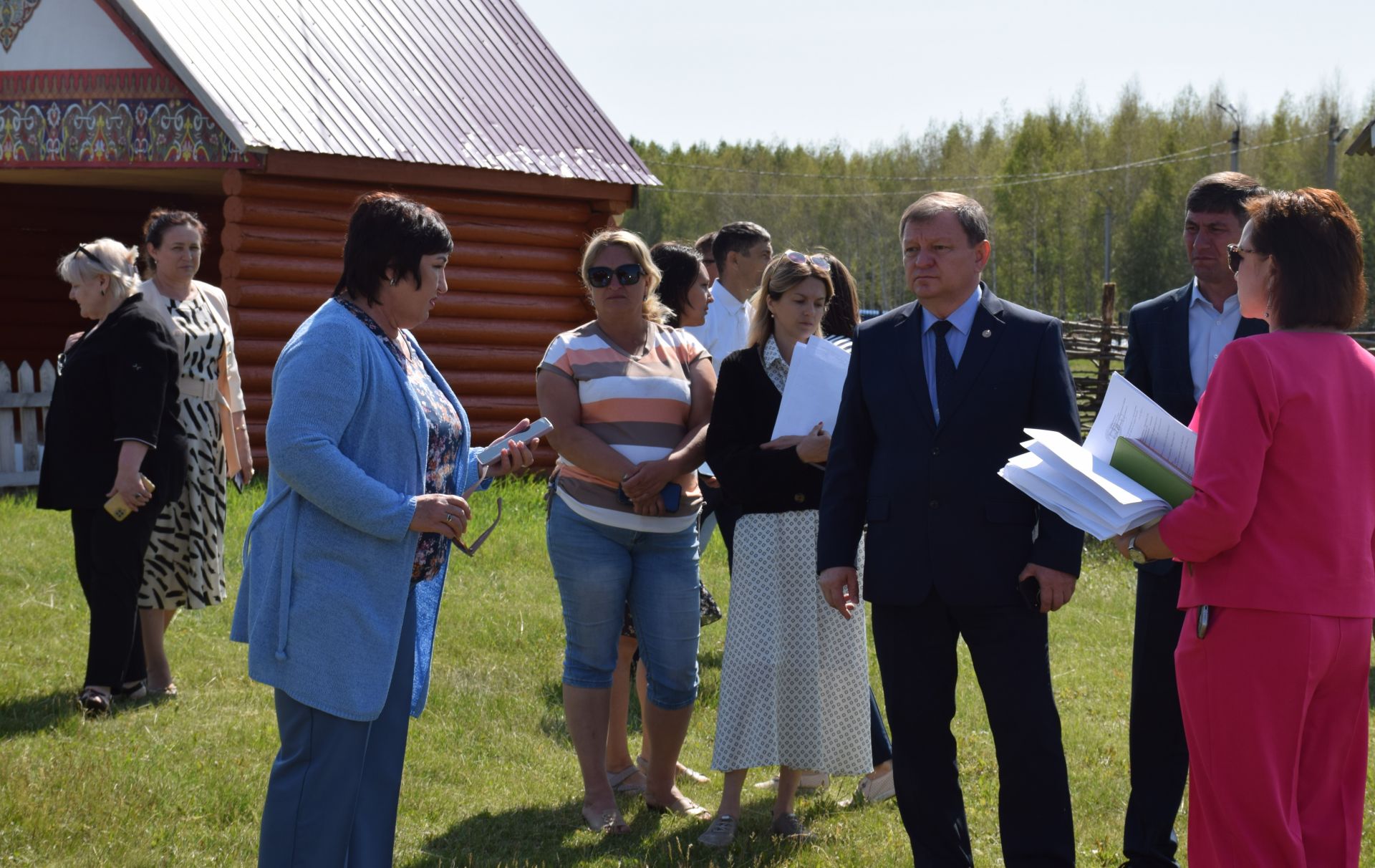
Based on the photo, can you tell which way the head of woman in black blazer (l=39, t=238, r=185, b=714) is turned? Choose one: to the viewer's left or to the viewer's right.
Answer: to the viewer's left

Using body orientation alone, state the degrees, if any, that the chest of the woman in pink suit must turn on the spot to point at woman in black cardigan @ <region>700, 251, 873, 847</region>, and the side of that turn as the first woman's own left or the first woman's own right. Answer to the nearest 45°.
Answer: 0° — they already face them

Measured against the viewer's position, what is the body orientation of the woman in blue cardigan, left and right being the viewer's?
facing to the right of the viewer

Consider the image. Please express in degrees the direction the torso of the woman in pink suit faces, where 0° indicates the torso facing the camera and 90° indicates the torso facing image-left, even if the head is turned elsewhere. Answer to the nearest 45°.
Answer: approximately 135°

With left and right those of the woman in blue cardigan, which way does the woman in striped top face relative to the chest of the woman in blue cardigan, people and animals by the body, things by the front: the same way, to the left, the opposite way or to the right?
to the right

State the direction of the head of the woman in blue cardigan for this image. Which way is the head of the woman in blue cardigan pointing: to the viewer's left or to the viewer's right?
to the viewer's right
